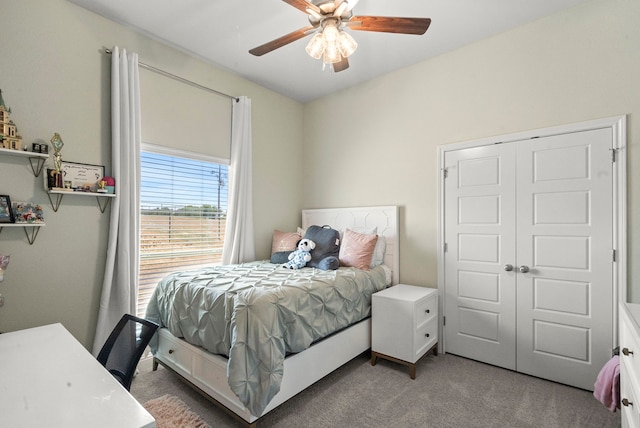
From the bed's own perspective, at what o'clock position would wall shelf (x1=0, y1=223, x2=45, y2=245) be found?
The wall shelf is roughly at 2 o'clock from the bed.

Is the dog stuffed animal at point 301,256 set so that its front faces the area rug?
yes

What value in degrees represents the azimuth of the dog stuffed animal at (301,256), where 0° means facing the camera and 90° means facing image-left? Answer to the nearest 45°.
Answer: approximately 45°

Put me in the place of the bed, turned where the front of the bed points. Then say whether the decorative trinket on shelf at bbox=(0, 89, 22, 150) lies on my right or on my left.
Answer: on my right

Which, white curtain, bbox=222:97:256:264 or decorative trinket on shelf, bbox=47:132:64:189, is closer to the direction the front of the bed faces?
the decorative trinket on shelf
